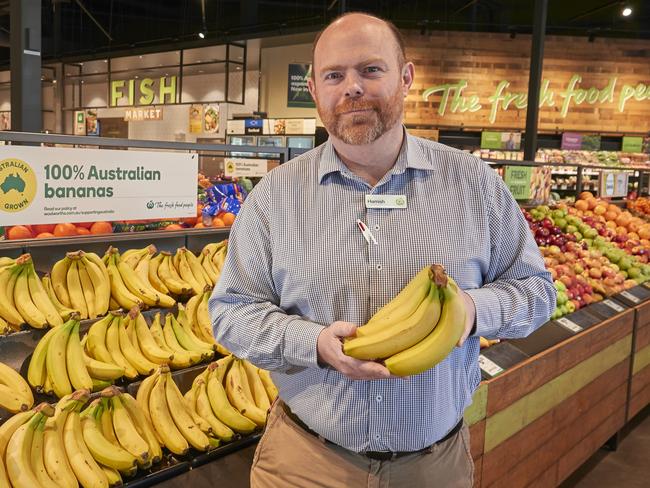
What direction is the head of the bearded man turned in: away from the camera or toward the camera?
toward the camera

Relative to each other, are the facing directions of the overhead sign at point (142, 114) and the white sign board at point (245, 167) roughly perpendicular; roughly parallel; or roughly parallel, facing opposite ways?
roughly parallel

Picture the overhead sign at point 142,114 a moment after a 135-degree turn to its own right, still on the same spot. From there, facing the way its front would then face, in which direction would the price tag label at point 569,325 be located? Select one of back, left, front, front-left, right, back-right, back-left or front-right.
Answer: back-left

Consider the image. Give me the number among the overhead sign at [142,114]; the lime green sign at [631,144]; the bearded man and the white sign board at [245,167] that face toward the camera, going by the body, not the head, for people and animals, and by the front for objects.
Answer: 4

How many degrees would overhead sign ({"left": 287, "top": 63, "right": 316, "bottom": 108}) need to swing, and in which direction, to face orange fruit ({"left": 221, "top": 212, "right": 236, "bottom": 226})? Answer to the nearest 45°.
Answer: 0° — it already faces it

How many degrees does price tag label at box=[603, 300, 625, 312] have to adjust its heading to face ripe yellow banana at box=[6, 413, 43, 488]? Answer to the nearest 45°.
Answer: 0° — it already faces it

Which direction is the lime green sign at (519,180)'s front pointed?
toward the camera

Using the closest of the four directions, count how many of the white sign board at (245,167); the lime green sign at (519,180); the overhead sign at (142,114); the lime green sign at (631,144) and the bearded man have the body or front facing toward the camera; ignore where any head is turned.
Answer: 5

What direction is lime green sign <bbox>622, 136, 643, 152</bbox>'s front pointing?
toward the camera

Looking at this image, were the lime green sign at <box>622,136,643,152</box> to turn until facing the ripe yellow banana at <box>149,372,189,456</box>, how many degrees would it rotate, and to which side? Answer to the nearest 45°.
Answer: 0° — it already faces it

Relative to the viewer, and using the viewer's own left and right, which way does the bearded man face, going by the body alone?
facing the viewer

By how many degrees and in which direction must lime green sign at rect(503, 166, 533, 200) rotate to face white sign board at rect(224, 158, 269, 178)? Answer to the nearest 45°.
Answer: approximately 45° to its right

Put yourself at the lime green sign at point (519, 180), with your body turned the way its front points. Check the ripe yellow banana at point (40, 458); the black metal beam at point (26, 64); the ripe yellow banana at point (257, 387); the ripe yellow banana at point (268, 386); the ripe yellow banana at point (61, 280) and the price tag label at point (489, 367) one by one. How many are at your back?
0
